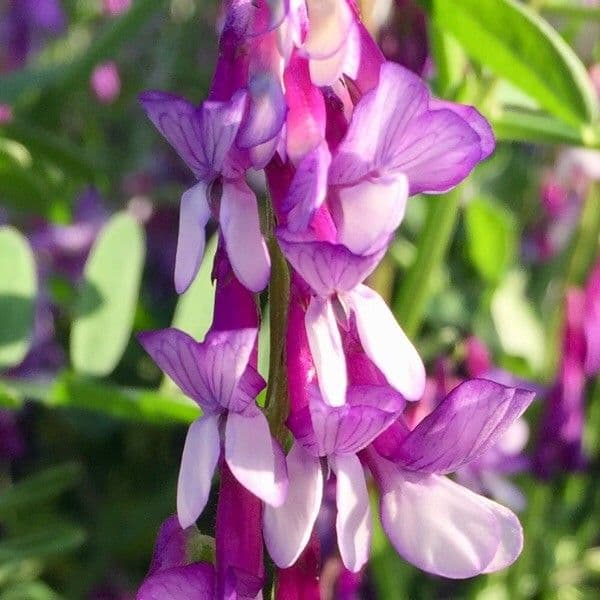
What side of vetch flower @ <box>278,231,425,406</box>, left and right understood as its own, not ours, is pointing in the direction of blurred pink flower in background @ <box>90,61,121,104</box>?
back

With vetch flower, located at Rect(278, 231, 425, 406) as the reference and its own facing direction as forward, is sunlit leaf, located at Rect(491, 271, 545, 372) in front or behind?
behind

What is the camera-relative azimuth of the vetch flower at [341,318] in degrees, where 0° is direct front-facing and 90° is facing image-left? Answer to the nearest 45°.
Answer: approximately 0°
